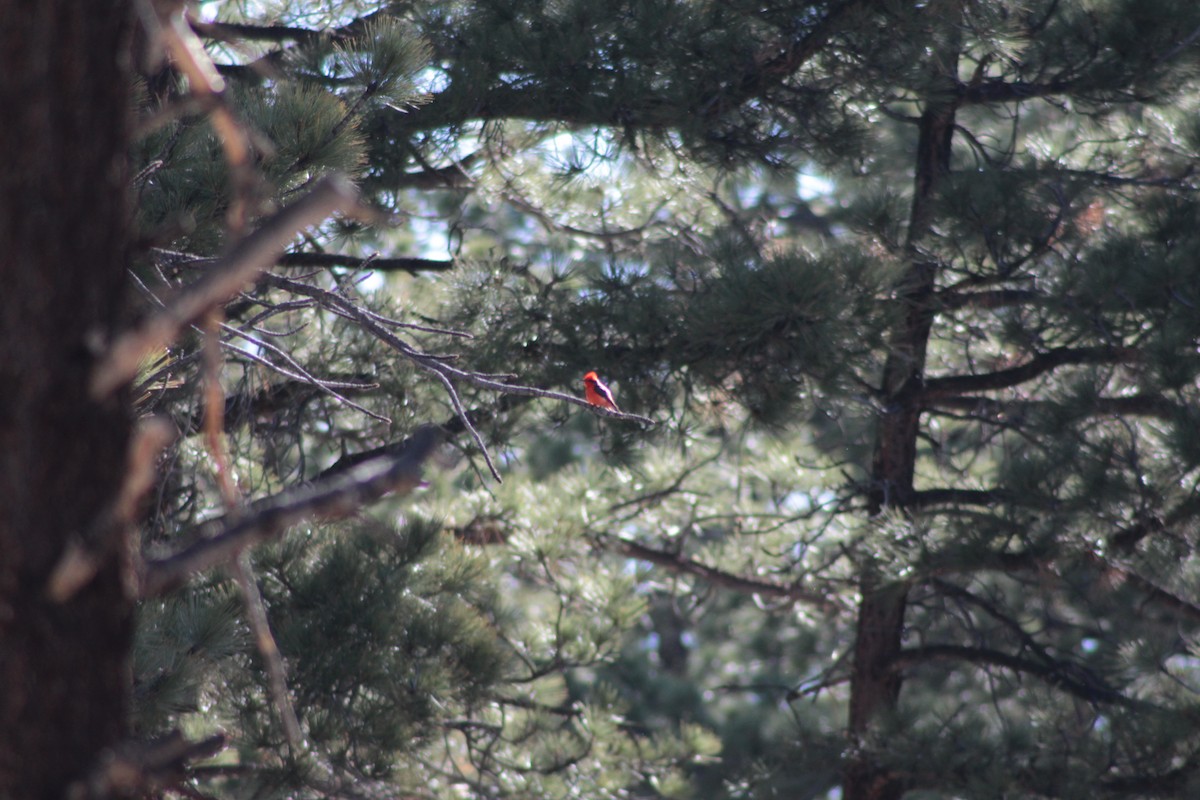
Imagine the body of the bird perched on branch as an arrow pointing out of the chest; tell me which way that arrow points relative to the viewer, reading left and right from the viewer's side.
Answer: facing to the left of the viewer

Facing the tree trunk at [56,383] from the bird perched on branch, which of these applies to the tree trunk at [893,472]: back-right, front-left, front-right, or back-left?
back-left
